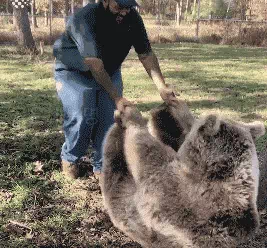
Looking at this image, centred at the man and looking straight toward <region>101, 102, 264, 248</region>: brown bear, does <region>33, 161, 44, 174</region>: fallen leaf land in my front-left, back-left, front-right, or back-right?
back-right

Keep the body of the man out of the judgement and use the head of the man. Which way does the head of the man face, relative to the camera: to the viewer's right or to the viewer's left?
to the viewer's right

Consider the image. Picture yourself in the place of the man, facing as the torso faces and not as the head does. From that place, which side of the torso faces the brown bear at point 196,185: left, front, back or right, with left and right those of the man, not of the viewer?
front

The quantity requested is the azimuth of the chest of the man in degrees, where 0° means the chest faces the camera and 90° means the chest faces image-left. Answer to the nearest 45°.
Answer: approximately 315°
